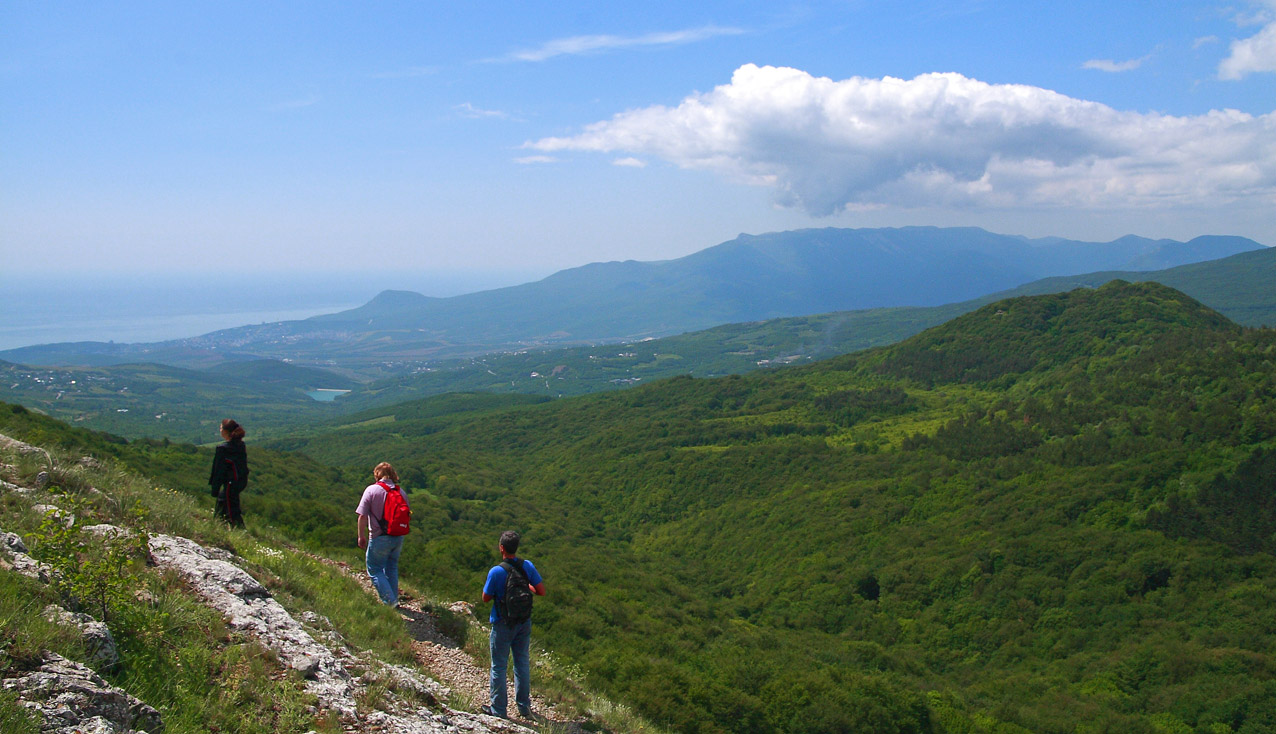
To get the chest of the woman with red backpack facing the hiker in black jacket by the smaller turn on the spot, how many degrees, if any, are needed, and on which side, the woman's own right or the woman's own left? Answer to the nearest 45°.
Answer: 0° — they already face them

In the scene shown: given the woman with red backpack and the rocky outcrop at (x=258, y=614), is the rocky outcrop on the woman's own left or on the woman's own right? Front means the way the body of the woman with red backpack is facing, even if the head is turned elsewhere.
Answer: on the woman's own left

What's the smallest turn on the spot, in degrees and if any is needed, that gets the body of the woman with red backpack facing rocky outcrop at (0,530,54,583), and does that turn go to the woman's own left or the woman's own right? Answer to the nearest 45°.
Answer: approximately 90° to the woman's own left

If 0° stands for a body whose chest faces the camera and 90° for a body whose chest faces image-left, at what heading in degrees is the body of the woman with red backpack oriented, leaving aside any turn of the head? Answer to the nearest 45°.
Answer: approximately 135°

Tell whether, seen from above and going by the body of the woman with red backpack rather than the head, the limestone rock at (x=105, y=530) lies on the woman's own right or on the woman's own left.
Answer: on the woman's own left

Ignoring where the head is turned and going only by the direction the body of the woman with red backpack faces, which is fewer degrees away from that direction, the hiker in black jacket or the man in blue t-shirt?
the hiker in black jacket

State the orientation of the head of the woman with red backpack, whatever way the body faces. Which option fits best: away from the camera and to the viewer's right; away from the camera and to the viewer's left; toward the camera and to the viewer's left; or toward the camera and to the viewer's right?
away from the camera and to the viewer's left

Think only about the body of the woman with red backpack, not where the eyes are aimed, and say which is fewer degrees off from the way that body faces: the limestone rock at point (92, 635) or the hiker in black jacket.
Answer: the hiker in black jacket

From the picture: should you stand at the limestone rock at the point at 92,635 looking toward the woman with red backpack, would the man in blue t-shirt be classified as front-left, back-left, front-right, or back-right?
front-right

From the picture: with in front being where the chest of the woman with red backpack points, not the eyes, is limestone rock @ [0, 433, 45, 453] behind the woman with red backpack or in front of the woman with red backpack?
in front
